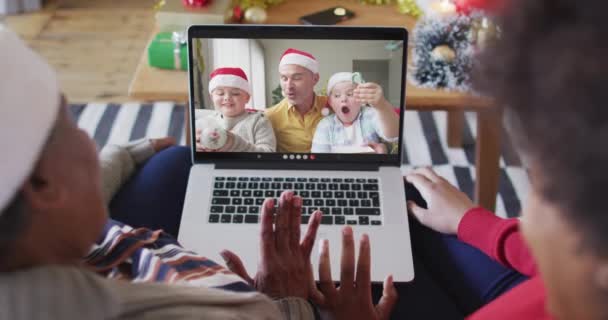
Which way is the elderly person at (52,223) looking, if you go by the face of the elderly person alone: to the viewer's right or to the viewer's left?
to the viewer's right

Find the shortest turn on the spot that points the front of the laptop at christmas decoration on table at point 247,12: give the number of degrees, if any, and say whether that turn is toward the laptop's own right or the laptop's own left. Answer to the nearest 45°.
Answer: approximately 180°

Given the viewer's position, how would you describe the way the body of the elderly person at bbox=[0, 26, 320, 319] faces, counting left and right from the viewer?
facing away from the viewer and to the right of the viewer

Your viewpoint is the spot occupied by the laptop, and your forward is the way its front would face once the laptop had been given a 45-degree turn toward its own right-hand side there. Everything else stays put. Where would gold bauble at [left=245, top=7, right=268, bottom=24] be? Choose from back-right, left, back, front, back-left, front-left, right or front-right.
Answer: back-right

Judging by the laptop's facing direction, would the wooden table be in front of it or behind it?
behind

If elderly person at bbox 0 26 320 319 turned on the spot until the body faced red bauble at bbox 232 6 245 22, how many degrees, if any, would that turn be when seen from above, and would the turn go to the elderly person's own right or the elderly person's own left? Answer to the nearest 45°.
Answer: approximately 45° to the elderly person's own left

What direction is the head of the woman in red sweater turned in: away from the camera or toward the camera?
away from the camera
